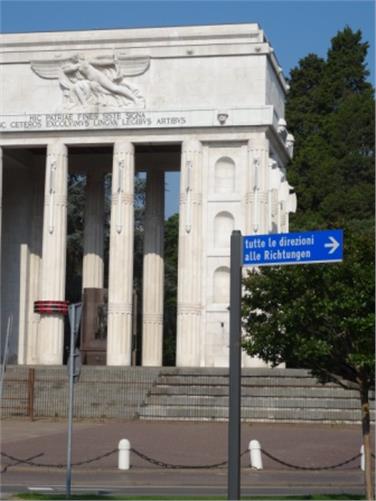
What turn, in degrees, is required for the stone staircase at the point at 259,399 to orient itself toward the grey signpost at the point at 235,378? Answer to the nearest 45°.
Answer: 0° — it already faces it

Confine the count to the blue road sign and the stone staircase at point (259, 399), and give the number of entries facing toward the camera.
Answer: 2

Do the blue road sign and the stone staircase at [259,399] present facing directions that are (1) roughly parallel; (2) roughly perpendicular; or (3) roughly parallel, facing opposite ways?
roughly parallel

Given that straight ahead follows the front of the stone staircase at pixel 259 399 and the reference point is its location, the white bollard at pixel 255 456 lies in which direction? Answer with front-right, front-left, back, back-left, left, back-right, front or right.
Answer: front

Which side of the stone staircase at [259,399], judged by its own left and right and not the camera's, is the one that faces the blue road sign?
front

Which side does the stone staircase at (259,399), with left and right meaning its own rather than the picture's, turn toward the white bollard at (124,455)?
front

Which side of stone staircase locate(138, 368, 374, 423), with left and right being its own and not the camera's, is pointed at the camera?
front

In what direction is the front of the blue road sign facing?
toward the camera

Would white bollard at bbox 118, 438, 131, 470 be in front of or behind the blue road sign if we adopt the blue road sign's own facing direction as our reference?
behind

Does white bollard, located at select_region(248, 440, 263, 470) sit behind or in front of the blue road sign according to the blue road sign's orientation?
behind

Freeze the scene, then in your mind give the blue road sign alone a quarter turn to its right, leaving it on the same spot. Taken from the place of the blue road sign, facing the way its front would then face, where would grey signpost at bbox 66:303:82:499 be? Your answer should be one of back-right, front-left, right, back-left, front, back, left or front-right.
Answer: front-right

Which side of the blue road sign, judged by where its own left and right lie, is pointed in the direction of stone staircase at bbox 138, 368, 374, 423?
back

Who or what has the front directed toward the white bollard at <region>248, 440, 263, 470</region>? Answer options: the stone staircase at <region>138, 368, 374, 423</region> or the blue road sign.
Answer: the stone staircase
